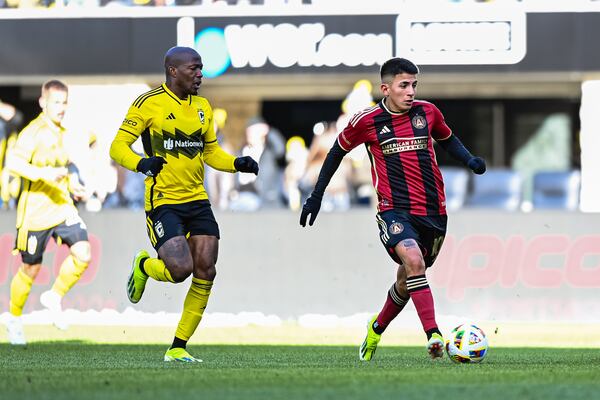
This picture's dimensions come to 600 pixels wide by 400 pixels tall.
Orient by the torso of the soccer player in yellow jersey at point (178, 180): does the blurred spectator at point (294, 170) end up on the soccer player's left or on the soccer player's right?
on the soccer player's left

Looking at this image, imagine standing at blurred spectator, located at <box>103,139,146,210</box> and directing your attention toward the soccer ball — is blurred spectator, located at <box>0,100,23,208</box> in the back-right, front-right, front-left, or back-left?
back-right

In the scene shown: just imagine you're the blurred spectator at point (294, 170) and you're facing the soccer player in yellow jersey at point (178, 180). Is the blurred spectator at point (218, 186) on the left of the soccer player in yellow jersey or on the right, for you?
right

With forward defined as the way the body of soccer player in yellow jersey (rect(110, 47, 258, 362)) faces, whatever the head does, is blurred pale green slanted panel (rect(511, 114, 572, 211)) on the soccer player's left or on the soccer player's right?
on the soccer player's left

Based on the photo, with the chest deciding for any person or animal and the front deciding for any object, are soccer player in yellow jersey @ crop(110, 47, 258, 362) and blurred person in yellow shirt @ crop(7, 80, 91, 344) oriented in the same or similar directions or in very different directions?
same or similar directions

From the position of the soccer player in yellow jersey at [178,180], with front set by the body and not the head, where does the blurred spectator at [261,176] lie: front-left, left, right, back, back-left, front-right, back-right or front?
back-left

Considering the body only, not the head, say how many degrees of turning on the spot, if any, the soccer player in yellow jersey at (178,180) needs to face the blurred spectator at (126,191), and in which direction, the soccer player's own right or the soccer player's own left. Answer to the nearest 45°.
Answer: approximately 135° to the soccer player's own left

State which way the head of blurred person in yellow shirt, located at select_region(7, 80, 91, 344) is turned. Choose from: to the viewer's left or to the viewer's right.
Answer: to the viewer's right

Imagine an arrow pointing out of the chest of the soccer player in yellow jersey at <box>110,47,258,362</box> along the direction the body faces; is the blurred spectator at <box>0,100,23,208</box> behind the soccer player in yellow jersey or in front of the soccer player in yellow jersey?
behind

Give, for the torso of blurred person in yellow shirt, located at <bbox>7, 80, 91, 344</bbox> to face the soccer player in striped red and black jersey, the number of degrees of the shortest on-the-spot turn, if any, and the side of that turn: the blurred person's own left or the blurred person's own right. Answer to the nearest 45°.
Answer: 0° — they already face them

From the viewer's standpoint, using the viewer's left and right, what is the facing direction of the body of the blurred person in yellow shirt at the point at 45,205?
facing the viewer and to the right of the viewer

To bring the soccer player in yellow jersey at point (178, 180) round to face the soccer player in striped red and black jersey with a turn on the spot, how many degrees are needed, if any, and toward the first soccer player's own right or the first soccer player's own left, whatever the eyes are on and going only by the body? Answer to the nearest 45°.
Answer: approximately 45° to the first soccer player's own left

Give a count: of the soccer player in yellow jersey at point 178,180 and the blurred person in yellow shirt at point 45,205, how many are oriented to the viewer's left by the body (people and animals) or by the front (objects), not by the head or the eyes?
0
